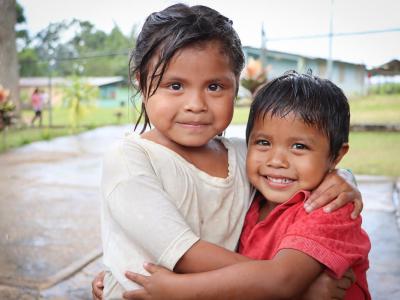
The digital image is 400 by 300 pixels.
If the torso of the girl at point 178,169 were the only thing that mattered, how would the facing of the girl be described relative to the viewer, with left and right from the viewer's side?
facing the viewer and to the right of the viewer

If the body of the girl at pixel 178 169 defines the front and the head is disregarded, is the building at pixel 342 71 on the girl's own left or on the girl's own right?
on the girl's own left

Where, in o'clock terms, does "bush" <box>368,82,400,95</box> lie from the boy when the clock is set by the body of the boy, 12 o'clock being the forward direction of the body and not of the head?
The bush is roughly at 5 o'clock from the boy.

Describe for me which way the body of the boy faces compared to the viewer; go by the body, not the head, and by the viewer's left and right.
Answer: facing the viewer and to the left of the viewer

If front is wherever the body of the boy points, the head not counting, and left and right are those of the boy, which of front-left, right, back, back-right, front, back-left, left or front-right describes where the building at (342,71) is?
back-right

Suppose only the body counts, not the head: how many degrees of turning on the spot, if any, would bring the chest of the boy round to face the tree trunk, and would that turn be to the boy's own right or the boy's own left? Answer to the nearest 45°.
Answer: approximately 90° to the boy's own right

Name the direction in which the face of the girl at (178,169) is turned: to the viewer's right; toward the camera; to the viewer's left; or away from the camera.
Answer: toward the camera

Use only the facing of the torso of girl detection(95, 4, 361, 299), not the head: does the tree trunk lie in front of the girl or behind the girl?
behind

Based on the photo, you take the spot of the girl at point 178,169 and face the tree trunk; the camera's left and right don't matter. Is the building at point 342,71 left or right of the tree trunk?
right
